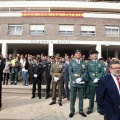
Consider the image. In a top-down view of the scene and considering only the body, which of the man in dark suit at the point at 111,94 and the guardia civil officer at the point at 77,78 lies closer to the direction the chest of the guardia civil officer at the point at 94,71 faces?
the man in dark suit

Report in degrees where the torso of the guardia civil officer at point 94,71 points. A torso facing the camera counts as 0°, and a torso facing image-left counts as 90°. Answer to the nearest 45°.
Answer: approximately 0°

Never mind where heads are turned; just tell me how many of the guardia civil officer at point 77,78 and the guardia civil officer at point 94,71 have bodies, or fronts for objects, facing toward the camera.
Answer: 2

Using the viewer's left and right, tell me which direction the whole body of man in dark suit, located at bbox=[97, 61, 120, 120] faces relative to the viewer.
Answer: facing the viewer and to the right of the viewer

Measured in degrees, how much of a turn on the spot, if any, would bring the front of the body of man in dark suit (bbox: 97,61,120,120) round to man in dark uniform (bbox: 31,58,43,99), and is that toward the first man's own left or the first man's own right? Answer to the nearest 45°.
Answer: approximately 180°

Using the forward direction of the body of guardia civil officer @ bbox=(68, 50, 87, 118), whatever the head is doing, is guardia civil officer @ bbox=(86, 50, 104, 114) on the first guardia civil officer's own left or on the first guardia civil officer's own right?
on the first guardia civil officer's own left

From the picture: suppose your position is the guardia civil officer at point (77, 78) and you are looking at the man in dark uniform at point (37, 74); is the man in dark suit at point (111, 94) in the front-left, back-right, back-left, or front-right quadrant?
back-left

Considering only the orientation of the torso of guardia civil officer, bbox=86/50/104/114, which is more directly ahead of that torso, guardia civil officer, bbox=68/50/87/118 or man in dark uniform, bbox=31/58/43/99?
the guardia civil officer

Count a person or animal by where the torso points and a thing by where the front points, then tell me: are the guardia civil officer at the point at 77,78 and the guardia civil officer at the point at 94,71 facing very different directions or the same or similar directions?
same or similar directions

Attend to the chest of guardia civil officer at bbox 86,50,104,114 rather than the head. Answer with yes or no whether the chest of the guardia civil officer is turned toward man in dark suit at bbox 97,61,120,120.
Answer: yes

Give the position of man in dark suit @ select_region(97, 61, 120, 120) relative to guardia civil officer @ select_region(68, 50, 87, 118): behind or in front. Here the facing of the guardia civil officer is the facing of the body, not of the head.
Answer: in front

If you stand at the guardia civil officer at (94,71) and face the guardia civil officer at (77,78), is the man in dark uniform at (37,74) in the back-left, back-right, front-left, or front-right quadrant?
front-right

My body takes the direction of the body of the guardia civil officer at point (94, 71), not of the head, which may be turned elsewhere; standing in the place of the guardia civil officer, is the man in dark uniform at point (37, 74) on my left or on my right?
on my right

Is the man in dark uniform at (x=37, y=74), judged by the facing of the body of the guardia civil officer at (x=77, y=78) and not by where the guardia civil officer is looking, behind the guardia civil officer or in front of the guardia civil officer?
behind

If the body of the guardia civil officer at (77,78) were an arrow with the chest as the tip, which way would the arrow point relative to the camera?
toward the camera
